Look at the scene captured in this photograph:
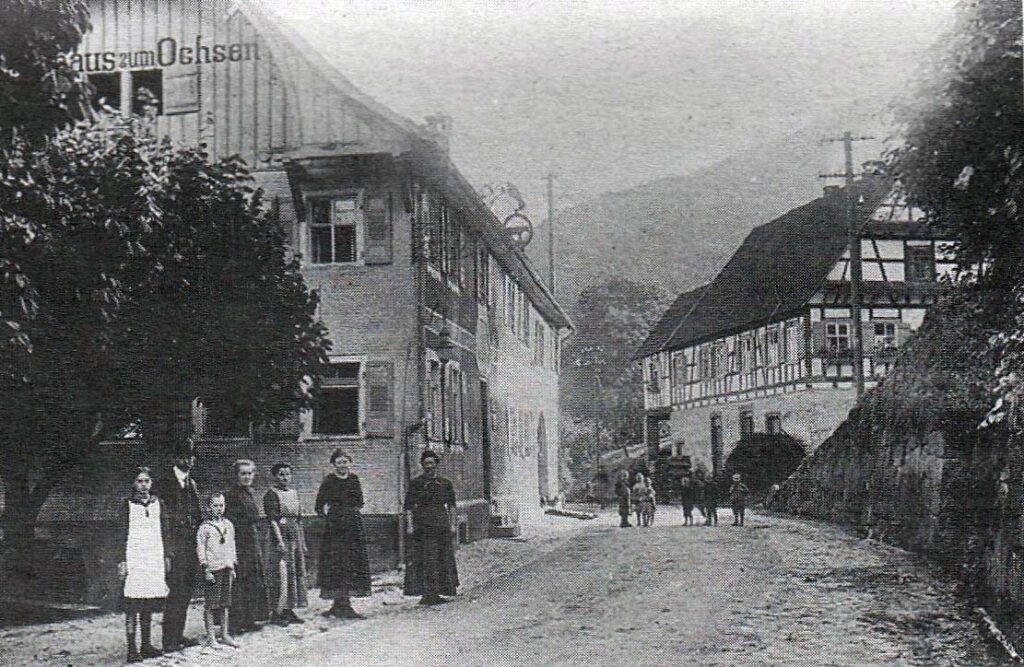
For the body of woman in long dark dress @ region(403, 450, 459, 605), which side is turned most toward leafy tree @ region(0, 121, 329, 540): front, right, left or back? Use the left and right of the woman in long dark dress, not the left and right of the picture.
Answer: right

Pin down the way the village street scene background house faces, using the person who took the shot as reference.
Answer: facing the viewer and to the left of the viewer

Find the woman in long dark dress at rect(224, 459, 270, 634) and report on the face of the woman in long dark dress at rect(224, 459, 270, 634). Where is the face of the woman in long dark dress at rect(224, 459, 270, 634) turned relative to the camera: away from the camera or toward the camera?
toward the camera

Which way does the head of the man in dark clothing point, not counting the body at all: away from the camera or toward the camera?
toward the camera

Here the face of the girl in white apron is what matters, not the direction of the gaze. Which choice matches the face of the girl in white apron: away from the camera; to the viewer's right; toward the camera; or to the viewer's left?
toward the camera

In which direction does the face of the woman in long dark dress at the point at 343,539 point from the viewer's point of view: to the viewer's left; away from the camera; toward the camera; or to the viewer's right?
toward the camera

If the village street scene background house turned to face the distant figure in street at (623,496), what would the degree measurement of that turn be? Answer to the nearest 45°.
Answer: approximately 45° to its right

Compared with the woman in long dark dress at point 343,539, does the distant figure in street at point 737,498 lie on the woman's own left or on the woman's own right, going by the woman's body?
on the woman's own left

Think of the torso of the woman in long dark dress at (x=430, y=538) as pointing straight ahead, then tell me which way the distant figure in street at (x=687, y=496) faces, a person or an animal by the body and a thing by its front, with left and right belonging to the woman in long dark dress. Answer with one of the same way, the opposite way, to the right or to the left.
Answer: the same way

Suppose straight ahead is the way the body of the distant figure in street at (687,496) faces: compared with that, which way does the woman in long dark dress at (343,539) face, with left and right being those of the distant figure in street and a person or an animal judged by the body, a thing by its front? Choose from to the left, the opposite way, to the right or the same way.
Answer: the same way

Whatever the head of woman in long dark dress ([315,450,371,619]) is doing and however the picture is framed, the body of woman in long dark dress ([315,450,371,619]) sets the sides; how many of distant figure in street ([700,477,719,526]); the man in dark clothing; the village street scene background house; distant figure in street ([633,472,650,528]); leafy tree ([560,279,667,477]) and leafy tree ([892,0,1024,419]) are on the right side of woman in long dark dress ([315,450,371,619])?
1

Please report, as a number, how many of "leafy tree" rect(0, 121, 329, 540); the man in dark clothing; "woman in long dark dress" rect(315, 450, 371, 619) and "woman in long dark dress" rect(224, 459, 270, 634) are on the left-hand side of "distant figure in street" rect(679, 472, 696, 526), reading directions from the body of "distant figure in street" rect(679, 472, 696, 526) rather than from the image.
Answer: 0

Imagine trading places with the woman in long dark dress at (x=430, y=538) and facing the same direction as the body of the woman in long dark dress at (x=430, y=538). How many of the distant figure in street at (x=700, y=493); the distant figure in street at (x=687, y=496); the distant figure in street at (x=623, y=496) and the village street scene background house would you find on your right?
0

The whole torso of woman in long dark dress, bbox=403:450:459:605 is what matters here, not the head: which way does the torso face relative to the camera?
toward the camera

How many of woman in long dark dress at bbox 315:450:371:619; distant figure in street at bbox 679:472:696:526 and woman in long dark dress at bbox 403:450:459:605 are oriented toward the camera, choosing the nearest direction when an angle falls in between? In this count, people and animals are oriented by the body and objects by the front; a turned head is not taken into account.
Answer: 3

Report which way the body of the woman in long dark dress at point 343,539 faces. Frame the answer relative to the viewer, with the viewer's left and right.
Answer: facing the viewer

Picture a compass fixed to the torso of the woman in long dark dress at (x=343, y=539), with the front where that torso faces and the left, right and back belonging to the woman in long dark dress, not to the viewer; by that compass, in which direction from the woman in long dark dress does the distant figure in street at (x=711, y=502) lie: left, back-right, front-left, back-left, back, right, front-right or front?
left
